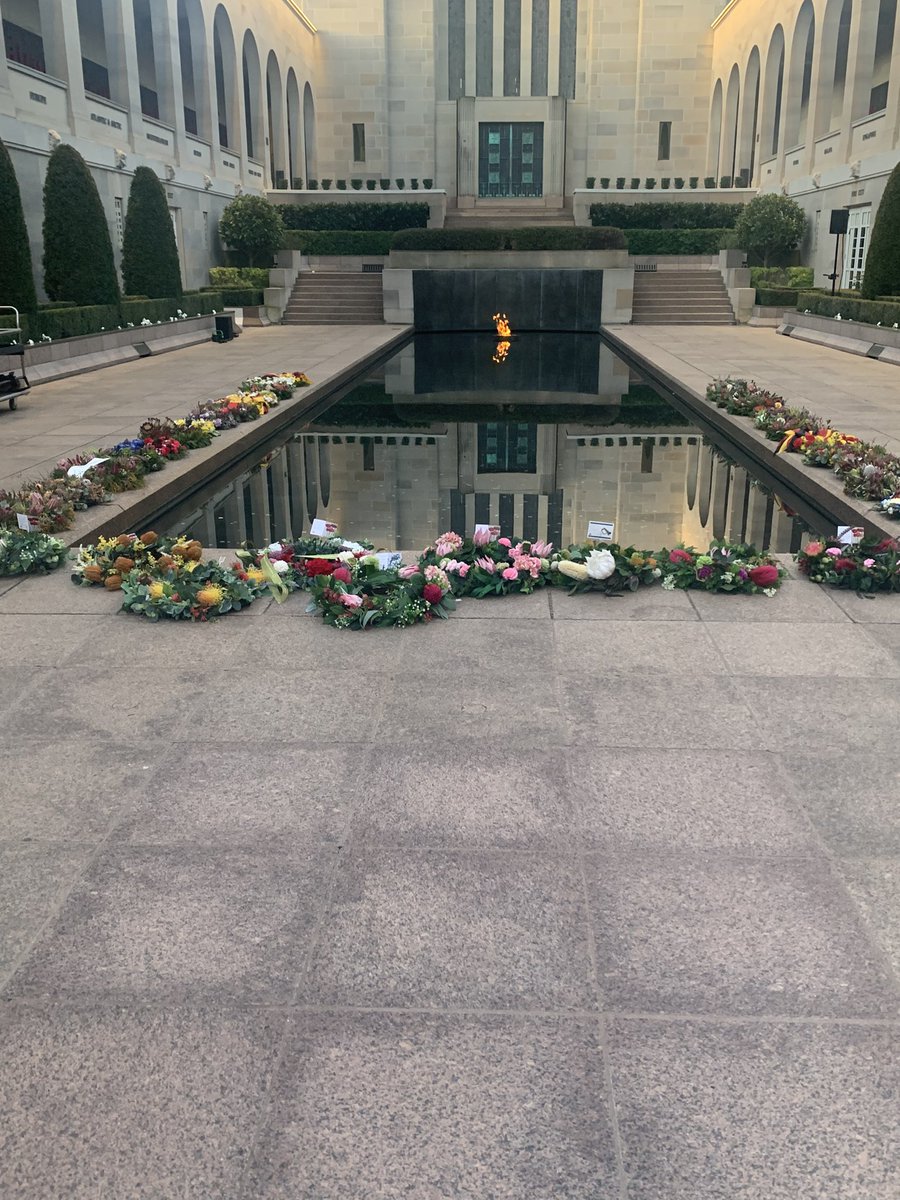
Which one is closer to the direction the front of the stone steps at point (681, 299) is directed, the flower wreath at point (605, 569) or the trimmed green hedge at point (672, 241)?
the flower wreath

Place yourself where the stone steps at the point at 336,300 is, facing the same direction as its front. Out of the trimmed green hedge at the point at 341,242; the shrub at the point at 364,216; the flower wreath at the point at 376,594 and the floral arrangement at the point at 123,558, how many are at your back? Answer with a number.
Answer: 2

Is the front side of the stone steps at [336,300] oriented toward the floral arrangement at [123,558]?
yes

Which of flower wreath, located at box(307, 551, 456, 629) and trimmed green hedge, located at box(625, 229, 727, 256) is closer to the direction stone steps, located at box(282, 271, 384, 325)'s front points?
the flower wreath

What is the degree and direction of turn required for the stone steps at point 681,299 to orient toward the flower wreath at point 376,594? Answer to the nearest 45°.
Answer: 0° — it already faces it

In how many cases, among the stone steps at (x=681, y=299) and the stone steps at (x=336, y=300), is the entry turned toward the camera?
2

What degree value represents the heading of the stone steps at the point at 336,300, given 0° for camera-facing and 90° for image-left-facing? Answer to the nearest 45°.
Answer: approximately 0°

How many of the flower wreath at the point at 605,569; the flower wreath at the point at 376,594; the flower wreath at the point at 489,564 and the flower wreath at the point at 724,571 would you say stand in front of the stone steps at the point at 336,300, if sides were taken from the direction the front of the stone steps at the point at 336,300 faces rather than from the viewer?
4

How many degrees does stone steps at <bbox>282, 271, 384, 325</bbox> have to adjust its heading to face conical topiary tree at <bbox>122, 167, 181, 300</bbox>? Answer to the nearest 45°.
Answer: approximately 45° to its right

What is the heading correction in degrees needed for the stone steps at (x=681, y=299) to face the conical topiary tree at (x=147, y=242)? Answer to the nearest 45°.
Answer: approximately 45° to its right

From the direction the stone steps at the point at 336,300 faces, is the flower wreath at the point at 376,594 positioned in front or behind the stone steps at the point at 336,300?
in front

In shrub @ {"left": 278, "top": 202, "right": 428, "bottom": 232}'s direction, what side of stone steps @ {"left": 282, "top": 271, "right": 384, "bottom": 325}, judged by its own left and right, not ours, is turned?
back
